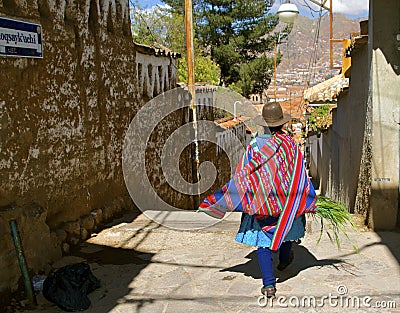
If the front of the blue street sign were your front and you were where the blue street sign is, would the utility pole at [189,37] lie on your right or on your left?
on your left

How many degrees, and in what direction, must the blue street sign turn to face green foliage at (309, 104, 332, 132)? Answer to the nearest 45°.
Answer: approximately 90° to its left

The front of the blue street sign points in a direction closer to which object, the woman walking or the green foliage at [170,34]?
the woman walking

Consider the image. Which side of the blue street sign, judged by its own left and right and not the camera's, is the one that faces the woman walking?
front

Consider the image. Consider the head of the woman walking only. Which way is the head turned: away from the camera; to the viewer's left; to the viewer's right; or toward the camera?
away from the camera

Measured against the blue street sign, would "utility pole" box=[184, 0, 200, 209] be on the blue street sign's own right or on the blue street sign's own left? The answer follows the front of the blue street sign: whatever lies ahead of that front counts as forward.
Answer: on the blue street sign's own left

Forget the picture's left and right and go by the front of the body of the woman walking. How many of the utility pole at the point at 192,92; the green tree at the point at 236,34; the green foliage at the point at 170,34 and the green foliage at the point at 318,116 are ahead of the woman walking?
4

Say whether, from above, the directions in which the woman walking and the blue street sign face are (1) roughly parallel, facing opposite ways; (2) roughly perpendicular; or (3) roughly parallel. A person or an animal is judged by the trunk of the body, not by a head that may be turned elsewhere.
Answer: roughly perpendicular

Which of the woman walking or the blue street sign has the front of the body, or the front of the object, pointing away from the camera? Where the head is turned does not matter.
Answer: the woman walking

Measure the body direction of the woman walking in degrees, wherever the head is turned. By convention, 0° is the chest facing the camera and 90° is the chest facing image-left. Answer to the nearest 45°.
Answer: approximately 180°

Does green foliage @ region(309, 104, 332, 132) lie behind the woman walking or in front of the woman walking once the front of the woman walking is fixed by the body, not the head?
in front

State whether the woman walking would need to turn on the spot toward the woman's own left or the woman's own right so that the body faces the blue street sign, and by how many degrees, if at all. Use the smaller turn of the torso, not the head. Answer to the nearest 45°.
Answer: approximately 90° to the woman's own left

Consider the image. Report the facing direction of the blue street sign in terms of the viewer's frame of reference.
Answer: facing the viewer and to the right of the viewer

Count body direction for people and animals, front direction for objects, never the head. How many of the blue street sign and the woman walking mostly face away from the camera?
1

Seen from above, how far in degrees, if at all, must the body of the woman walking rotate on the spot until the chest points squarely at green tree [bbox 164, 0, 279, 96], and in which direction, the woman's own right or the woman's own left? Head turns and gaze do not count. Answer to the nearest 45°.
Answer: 0° — they already face it
